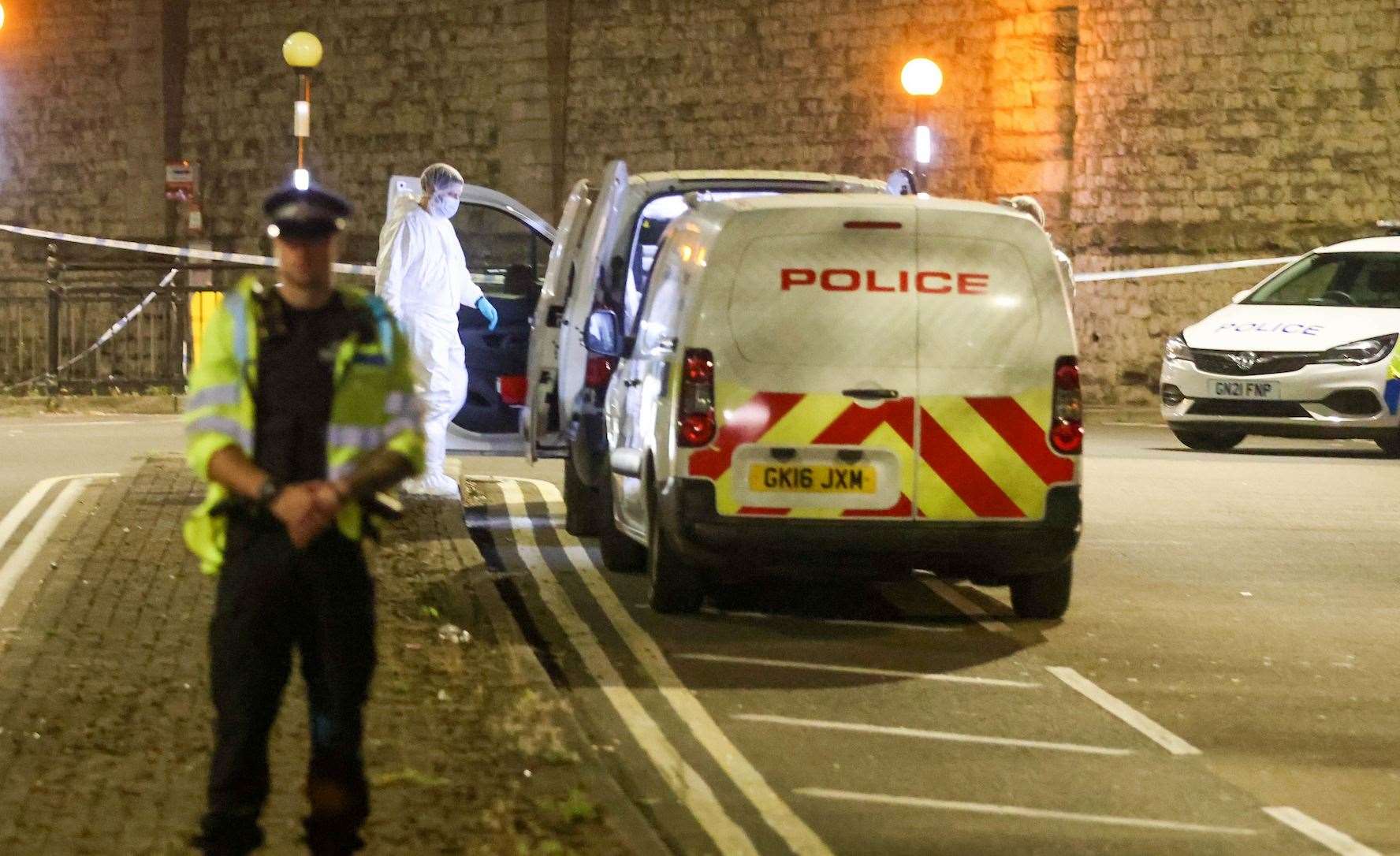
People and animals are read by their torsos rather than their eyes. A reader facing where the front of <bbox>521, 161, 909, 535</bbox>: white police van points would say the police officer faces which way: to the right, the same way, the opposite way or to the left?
the opposite way

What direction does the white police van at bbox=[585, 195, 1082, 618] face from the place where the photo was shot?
facing away from the viewer

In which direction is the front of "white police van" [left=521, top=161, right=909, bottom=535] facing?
away from the camera

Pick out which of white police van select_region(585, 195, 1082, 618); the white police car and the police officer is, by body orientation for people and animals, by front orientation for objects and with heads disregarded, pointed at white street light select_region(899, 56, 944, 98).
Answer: the white police van

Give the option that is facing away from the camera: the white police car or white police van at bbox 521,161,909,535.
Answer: the white police van
